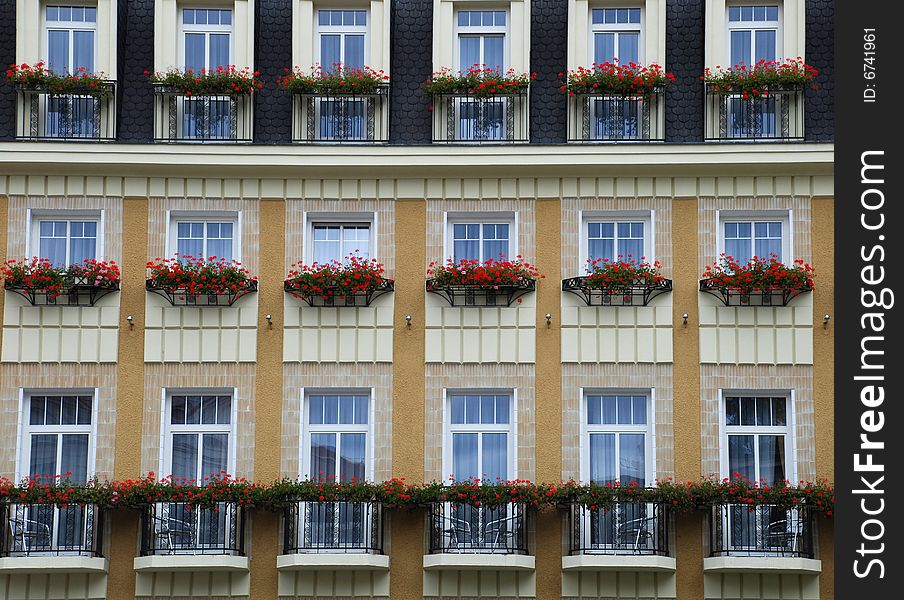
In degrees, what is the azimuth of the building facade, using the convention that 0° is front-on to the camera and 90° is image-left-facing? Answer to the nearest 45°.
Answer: approximately 0°
